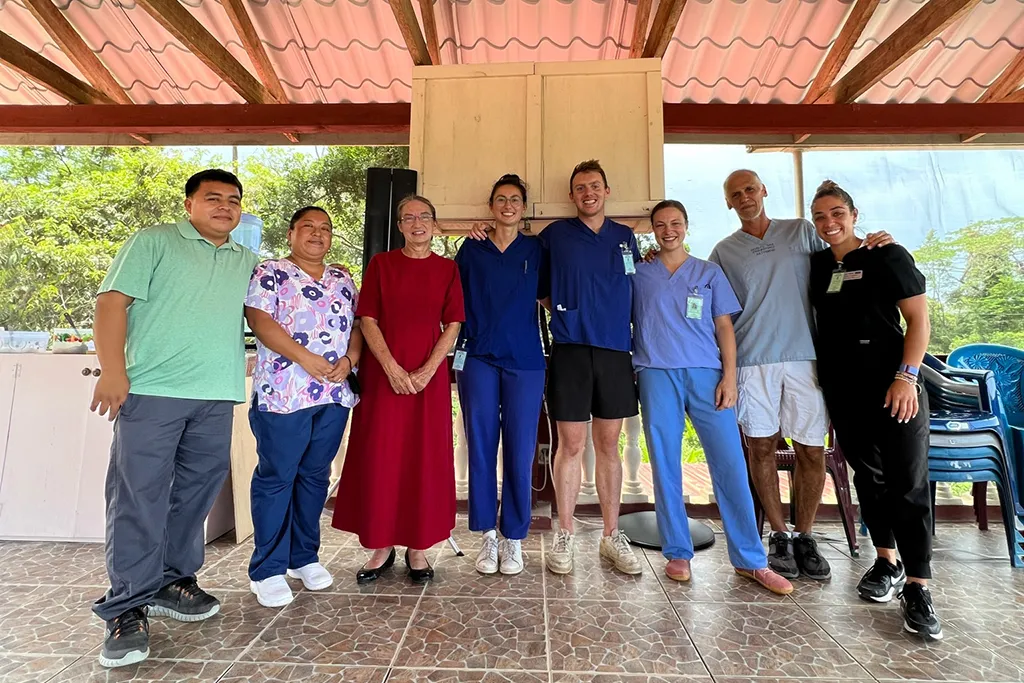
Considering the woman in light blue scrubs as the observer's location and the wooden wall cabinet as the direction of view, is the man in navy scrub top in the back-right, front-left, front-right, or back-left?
front-left

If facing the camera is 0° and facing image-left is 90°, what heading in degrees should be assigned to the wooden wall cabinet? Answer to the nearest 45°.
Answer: approximately 0°

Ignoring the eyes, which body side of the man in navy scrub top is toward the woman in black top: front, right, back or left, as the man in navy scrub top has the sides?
left

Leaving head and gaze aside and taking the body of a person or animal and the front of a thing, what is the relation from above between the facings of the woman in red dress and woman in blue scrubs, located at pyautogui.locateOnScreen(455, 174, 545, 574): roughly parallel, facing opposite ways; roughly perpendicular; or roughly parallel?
roughly parallel

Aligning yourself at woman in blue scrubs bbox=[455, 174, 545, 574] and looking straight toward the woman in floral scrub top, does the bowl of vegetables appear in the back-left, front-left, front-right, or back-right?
front-right

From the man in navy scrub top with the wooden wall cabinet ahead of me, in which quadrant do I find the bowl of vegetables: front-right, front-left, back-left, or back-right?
front-left

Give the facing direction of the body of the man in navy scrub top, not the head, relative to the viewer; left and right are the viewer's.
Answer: facing the viewer

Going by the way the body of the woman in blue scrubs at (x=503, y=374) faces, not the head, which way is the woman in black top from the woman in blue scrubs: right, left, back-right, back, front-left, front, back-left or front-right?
left

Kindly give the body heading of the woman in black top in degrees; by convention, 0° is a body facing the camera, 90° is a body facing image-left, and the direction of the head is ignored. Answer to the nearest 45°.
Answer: approximately 45°

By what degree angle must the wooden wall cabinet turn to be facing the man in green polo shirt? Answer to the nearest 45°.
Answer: approximately 45° to its right

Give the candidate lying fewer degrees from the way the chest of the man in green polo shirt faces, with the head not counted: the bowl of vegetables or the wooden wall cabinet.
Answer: the wooden wall cabinet
